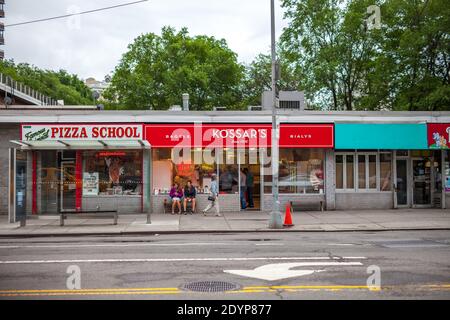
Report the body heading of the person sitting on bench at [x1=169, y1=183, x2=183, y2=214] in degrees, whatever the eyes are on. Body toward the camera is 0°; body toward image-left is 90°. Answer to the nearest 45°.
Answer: approximately 0°

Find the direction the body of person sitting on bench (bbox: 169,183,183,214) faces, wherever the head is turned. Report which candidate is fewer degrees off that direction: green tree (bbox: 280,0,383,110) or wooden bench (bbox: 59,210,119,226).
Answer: the wooden bench

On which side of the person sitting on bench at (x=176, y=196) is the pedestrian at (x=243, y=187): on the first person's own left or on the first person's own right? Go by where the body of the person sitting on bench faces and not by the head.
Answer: on the first person's own left

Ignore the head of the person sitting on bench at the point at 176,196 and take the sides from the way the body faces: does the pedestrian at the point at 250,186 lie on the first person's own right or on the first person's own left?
on the first person's own left

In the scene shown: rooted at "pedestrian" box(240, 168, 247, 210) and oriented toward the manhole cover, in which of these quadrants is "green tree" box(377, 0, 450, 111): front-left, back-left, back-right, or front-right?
back-left

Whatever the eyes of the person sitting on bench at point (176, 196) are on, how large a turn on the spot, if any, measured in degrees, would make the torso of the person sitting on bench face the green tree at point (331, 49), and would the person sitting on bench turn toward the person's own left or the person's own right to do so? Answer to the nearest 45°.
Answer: approximately 135° to the person's own left

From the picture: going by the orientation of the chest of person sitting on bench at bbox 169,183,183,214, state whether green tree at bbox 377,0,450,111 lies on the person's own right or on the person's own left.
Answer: on the person's own left

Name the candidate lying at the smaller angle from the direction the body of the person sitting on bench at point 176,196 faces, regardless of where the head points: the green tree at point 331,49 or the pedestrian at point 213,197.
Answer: the pedestrian

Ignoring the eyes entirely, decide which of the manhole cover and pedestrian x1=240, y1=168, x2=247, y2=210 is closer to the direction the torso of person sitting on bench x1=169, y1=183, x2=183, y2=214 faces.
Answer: the manhole cover
